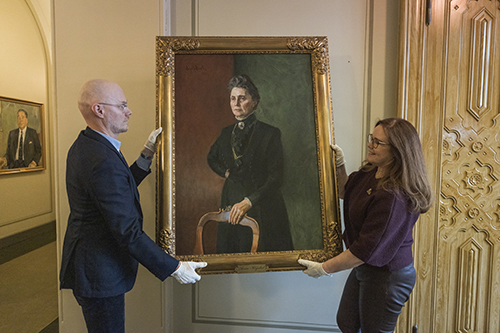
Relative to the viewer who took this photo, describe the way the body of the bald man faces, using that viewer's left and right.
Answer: facing to the right of the viewer

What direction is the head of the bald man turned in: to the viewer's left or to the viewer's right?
to the viewer's right

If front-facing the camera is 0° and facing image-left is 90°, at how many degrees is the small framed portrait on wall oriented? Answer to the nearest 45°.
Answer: approximately 315°

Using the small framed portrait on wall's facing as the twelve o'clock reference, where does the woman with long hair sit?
The woman with long hair is roughly at 1 o'clock from the small framed portrait on wall.

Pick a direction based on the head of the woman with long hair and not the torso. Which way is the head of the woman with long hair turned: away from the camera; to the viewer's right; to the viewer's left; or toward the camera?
to the viewer's left

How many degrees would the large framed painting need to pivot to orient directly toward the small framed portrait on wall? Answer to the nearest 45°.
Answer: approximately 135° to its right

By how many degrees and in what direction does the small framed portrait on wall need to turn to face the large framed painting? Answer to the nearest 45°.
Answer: approximately 45° to its right

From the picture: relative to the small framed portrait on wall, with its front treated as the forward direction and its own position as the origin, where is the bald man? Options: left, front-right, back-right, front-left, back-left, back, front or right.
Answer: front-right

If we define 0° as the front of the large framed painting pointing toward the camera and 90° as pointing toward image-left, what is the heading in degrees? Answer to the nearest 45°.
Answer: approximately 0°

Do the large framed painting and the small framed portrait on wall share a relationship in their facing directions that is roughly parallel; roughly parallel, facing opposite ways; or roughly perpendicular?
roughly perpendicular
